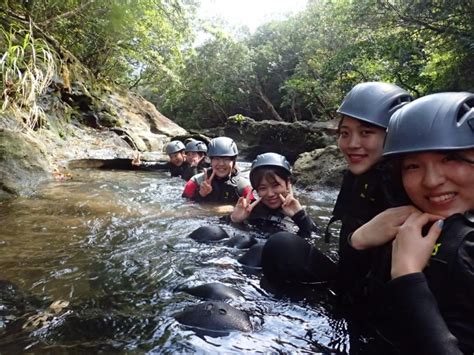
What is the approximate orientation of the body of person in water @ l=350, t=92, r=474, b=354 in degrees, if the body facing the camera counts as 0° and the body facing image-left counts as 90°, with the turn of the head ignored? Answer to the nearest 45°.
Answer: approximately 45°

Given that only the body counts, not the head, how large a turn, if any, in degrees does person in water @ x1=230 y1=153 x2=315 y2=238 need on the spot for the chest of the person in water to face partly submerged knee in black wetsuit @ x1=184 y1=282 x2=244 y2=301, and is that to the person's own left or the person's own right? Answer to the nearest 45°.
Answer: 0° — they already face it

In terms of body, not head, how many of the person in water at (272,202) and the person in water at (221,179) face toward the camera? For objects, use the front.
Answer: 2

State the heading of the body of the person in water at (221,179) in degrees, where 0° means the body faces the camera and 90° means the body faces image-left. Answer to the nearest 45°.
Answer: approximately 0°

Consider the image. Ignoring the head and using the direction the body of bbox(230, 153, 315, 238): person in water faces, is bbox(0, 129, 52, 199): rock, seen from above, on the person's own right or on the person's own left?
on the person's own right

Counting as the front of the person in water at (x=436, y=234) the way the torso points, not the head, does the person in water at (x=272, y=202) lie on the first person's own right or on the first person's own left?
on the first person's own right

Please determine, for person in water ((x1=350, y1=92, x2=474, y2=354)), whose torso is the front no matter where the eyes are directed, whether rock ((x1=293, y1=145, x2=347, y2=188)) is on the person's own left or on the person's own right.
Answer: on the person's own right

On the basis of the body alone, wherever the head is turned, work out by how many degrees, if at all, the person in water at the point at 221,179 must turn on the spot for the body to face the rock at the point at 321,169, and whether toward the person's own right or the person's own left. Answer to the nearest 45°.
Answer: approximately 135° to the person's own left

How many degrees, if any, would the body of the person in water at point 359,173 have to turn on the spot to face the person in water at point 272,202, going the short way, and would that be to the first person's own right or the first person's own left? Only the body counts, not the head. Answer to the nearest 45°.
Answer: approximately 90° to the first person's own right

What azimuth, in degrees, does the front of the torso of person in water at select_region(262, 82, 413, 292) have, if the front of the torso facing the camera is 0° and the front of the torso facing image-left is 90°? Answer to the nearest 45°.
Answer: approximately 45°

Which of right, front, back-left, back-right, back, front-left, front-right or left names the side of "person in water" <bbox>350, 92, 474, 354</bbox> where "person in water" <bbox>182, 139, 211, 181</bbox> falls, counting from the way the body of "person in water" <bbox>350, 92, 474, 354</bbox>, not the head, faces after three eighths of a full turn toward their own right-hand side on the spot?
front-left
